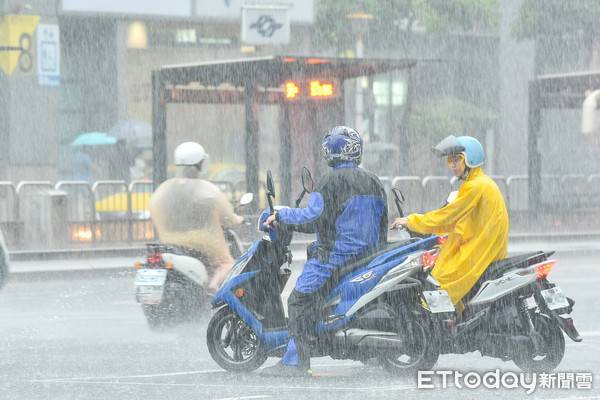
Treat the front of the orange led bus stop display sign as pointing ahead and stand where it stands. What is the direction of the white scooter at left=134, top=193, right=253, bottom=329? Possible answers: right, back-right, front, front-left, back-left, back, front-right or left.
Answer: front

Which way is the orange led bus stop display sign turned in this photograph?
toward the camera

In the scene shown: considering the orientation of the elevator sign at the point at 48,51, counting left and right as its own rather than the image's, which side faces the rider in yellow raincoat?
front

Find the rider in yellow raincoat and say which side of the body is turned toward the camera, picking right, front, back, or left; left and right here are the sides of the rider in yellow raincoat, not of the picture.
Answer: left

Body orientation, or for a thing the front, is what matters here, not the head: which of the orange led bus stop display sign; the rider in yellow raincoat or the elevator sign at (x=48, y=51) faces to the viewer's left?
the rider in yellow raincoat

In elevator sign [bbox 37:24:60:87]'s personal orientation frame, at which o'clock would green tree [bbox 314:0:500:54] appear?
The green tree is roughly at 8 o'clock from the elevator sign.

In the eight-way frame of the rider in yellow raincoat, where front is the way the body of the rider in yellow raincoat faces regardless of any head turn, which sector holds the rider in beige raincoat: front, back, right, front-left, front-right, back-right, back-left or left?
front-right

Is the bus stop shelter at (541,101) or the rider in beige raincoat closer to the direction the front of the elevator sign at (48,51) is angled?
the rider in beige raincoat

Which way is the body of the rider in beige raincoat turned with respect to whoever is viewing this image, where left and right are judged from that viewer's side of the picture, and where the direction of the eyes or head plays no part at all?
facing away from the viewer and to the right of the viewer

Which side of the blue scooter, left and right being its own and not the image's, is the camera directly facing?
left

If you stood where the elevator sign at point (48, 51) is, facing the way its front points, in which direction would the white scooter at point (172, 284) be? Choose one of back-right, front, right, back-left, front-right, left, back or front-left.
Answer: front

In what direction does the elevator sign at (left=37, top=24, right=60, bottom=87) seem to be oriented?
toward the camera

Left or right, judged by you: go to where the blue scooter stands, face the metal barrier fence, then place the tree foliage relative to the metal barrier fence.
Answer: right

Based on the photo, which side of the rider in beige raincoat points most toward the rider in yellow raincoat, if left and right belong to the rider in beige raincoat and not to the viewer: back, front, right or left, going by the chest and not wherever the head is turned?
right
